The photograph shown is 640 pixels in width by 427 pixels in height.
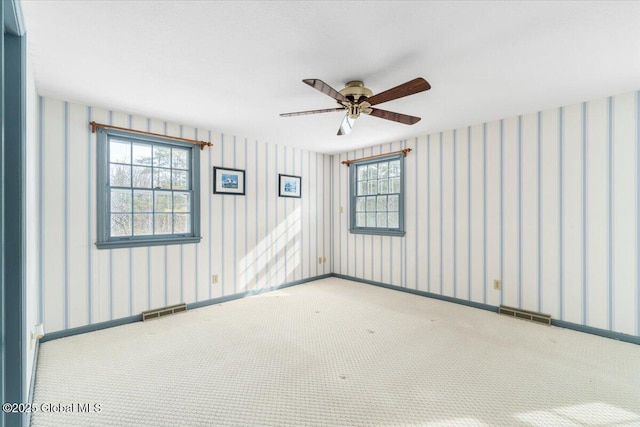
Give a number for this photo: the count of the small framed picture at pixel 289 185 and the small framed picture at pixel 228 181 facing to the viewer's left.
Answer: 0

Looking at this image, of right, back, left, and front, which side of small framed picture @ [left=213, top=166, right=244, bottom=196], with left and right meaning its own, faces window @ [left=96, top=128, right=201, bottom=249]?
right

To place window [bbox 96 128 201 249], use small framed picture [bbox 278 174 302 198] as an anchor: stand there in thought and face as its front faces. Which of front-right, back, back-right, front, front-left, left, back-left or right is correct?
right

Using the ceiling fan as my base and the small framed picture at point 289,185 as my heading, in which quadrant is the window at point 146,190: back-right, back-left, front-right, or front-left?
front-left

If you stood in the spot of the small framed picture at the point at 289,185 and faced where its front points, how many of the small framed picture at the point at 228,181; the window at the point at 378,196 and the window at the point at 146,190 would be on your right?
2

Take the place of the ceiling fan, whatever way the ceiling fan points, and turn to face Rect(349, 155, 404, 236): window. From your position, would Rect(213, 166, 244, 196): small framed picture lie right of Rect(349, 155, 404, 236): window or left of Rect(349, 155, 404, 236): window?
left

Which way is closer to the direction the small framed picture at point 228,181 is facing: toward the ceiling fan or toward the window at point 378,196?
the ceiling fan

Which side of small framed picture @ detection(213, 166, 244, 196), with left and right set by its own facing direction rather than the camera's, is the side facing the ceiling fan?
front

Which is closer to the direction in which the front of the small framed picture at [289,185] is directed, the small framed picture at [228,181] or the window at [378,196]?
the window

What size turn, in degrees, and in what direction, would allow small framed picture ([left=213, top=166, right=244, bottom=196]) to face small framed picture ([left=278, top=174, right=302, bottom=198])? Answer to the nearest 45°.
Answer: approximately 90° to its left

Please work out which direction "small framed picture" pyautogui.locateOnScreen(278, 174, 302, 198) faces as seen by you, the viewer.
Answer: facing the viewer and to the right of the viewer

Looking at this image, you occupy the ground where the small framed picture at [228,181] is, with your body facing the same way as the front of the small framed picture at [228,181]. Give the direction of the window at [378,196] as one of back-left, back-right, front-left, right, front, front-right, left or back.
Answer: front-left

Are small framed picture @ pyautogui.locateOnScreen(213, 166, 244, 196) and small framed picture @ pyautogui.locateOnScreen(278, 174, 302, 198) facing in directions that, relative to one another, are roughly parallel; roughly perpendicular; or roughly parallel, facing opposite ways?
roughly parallel
